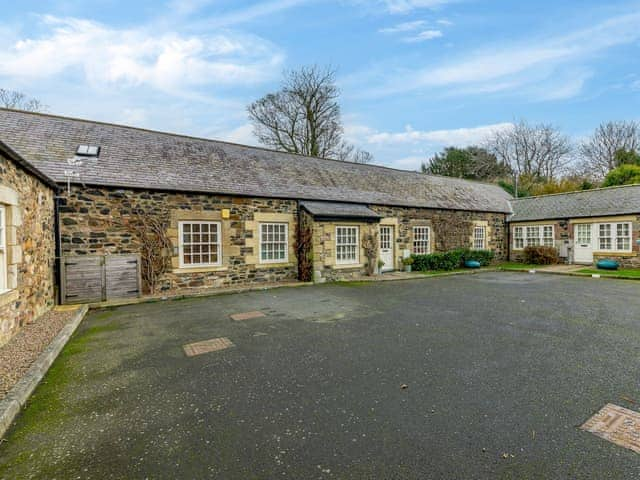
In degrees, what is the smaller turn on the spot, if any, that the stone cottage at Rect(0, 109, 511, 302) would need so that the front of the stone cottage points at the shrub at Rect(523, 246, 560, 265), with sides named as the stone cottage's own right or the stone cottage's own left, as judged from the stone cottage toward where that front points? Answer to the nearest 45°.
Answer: approximately 45° to the stone cottage's own left

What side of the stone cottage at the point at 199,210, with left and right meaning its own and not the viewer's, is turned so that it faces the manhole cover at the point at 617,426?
front

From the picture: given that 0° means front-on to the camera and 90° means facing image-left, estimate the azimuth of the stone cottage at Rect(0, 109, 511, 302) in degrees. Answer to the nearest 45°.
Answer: approximately 315°

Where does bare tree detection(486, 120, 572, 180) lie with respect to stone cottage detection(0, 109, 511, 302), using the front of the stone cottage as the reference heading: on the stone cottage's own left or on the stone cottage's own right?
on the stone cottage's own left

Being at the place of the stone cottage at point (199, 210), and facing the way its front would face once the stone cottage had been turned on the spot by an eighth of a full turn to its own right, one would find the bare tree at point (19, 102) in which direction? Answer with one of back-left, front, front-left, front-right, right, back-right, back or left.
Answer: back-right

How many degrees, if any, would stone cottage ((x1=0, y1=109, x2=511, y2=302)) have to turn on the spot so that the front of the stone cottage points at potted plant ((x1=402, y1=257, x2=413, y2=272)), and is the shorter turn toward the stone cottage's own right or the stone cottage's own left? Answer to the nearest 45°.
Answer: approximately 45° to the stone cottage's own left

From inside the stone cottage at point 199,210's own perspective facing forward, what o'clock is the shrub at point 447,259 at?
The shrub is roughly at 10 o'clock from the stone cottage.
